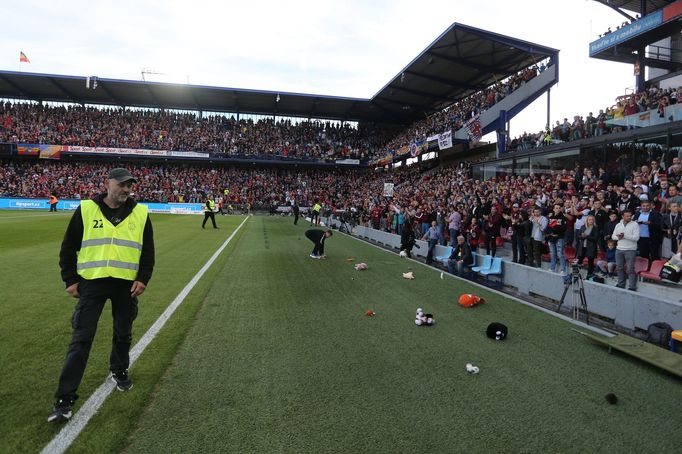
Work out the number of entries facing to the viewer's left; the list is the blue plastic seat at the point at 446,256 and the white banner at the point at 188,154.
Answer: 1

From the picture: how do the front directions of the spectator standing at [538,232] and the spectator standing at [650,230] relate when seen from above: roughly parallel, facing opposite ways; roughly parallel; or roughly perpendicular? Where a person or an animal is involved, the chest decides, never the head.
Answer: roughly parallel

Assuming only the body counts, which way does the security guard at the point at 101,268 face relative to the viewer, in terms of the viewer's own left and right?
facing the viewer

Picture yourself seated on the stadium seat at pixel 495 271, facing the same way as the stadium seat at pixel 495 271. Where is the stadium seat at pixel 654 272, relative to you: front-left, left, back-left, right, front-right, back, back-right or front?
back-left

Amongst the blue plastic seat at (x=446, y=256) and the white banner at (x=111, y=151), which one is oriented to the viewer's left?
the blue plastic seat

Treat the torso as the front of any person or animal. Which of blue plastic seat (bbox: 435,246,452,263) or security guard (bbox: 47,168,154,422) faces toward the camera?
the security guard

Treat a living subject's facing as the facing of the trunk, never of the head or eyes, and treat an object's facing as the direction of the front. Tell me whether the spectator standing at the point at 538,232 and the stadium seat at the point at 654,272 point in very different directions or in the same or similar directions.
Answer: same or similar directions

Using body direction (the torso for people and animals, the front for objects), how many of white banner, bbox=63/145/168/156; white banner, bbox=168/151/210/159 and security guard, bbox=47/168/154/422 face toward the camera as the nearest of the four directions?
3

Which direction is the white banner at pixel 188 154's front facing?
toward the camera

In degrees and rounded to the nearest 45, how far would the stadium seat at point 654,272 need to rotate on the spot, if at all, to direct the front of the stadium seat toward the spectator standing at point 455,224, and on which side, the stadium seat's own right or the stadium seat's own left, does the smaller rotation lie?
approximately 90° to the stadium seat's own right

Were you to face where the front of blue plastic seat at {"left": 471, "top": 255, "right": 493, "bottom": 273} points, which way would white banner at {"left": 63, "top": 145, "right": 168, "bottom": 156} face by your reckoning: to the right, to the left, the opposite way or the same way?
to the left

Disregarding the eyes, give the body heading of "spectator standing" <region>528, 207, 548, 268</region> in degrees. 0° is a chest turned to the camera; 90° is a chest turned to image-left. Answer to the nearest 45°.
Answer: approximately 45°

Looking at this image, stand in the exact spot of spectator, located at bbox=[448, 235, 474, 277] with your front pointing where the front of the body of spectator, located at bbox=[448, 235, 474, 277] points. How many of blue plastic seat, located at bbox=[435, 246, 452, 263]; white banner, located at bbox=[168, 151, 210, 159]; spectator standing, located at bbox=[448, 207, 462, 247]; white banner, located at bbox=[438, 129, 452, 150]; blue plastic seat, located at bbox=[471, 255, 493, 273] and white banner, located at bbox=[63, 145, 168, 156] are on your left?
1

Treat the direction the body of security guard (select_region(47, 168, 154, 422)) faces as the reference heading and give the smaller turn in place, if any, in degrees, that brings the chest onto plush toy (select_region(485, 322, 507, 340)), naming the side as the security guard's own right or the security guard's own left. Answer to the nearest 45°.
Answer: approximately 90° to the security guard's own left

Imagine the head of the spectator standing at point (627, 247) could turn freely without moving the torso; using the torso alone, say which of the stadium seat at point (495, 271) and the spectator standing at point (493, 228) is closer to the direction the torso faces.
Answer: the stadium seat

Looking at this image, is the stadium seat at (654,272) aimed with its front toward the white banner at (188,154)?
no

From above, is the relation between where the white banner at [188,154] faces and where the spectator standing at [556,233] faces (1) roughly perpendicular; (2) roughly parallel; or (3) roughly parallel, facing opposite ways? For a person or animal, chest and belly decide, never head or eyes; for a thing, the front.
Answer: roughly perpendicular

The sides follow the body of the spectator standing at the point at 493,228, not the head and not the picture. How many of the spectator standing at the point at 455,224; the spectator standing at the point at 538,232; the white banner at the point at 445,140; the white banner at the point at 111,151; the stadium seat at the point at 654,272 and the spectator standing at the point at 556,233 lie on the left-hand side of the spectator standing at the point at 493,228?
3

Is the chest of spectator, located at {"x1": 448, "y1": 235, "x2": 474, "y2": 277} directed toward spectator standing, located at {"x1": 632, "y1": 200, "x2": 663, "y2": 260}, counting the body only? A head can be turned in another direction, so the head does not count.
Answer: no
